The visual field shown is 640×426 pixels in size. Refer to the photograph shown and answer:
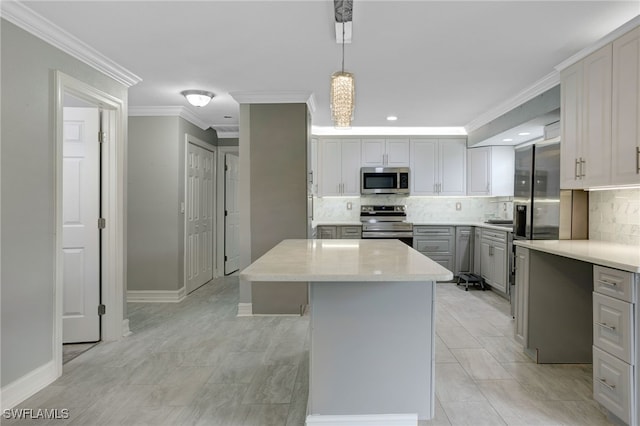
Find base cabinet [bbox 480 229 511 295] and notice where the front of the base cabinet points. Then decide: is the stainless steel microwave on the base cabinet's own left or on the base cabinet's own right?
on the base cabinet's own right

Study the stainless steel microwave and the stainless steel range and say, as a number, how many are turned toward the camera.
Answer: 2

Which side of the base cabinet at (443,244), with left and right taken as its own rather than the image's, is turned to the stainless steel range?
right

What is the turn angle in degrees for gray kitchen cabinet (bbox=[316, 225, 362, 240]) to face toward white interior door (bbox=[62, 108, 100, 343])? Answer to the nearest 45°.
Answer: approximately 45° to its right

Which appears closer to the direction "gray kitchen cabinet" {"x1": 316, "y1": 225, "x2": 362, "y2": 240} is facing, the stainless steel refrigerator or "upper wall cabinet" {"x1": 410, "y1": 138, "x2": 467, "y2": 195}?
the stainless steel refrigerator

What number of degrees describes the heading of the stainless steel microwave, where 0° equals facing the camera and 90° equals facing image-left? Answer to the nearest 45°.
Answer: approximately 0°

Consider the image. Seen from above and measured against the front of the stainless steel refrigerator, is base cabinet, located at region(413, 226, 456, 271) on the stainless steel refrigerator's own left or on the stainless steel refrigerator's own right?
on the stainless steel refrigerator's own right

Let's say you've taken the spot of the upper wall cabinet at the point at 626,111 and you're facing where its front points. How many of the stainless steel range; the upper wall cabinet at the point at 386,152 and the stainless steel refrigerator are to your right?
3

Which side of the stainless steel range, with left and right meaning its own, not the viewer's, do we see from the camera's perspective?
front

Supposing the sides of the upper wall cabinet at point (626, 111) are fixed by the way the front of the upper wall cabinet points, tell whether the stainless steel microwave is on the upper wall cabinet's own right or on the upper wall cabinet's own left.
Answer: on the upper wall cabinet's own right

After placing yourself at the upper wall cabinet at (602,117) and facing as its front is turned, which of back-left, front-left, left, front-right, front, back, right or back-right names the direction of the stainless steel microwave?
right

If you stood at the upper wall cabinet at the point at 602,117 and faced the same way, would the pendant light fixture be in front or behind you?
in front

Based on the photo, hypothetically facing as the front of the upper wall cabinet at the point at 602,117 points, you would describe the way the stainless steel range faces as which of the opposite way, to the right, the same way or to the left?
to the left

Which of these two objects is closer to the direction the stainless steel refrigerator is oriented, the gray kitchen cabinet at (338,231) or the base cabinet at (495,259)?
the gray kitchen cabinet

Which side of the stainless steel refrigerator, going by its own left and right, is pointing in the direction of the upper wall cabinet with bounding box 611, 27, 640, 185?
left

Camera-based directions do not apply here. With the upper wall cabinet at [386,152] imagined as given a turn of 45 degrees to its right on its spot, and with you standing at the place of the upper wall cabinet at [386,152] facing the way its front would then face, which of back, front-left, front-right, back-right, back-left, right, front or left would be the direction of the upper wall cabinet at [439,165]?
back-left
